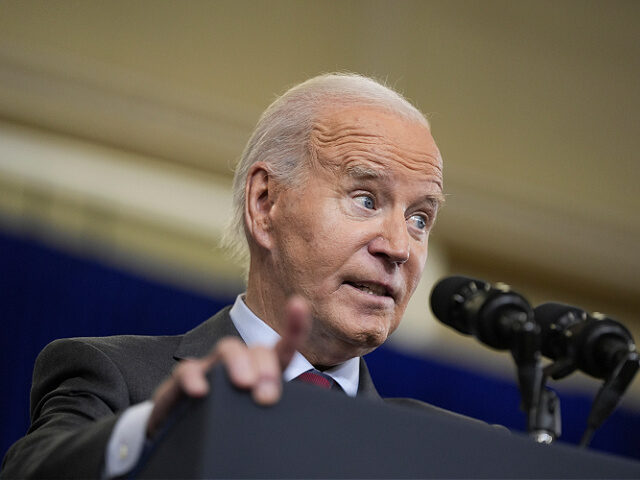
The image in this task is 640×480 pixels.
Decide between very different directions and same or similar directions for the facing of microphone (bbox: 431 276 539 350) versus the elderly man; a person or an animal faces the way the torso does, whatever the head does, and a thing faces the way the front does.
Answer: very different directions

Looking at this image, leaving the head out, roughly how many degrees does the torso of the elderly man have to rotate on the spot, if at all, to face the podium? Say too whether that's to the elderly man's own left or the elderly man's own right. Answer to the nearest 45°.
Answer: approximately 45° to the elderly man's own right

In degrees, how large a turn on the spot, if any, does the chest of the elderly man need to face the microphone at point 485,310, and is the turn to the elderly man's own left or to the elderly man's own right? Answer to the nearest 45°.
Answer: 0° — they already face it

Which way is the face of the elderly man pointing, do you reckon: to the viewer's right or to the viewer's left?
to the viewer's right

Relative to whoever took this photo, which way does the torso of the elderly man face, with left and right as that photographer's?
facing the viewer and to the right of the viewer

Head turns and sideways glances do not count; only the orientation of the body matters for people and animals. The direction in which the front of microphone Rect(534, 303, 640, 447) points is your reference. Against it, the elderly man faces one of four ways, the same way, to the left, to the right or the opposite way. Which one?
the opposite way

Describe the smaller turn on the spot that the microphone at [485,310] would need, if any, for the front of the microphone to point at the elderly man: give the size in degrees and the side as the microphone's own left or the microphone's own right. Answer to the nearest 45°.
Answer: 0° — it already faces them

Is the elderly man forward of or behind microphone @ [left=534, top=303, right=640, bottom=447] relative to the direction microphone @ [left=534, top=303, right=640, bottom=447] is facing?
forward

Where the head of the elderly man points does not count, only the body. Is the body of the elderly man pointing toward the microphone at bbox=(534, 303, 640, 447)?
yes

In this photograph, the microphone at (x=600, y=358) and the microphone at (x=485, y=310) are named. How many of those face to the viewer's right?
0
